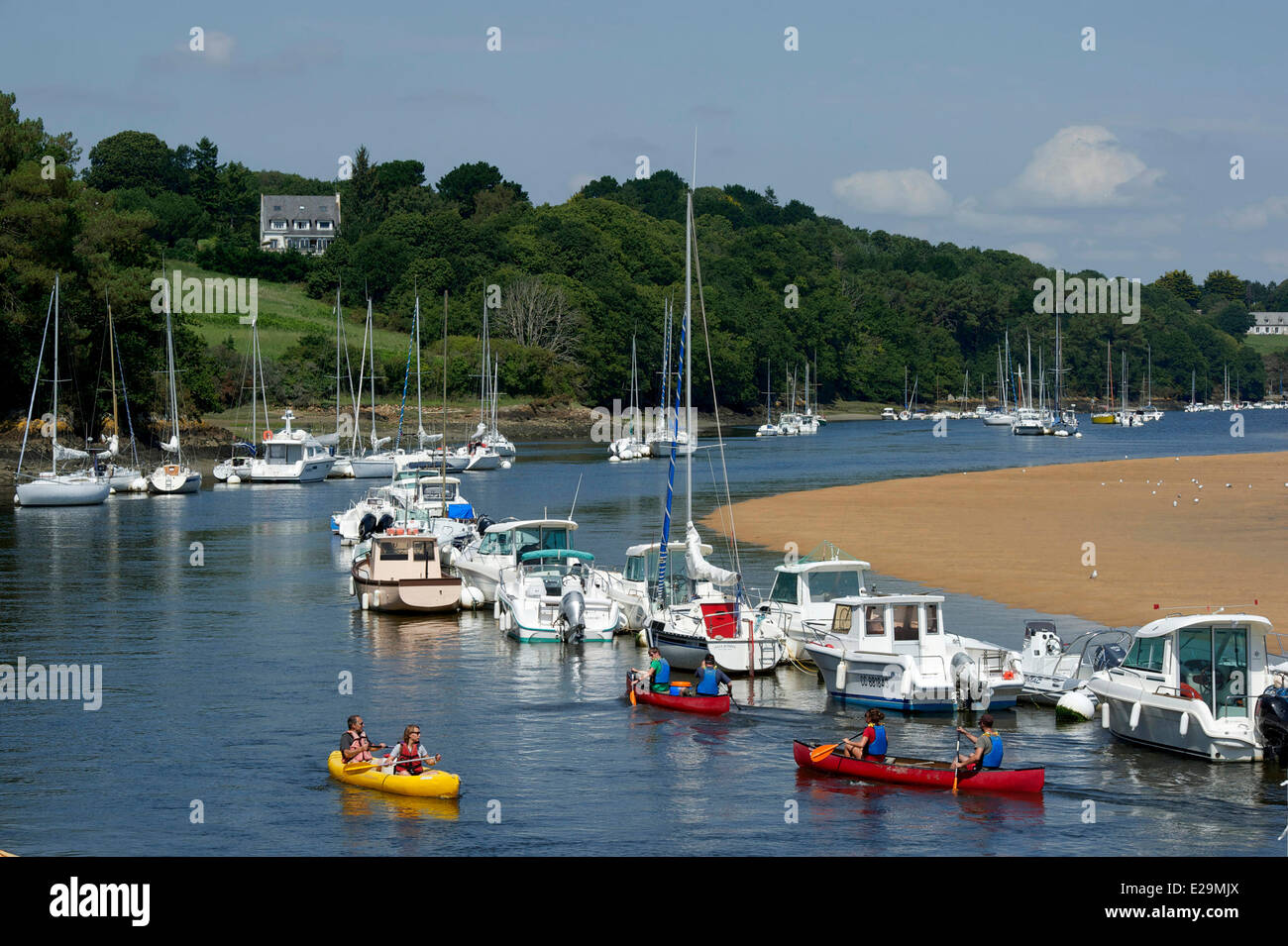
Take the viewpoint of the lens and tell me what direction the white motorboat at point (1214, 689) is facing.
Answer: facing to the left of the viewer

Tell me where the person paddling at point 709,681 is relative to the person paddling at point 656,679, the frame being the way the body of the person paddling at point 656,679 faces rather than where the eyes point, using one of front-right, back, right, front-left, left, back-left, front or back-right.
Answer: back

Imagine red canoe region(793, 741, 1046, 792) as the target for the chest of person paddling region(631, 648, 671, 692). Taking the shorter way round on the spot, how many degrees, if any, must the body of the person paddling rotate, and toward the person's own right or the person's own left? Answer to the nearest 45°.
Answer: approximately 180°

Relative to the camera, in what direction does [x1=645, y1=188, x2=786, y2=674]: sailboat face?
facing away from the viewer and to the left of the viewer

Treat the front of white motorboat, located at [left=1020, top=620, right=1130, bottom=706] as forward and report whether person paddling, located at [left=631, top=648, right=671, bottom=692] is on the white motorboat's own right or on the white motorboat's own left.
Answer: on the white motorboat's own left

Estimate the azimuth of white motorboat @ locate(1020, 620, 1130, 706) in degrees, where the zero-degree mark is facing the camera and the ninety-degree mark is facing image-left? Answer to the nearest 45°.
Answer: approximately 135°

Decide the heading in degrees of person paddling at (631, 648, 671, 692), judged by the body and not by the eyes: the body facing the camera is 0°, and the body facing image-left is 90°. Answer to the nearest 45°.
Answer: approximately 135°
